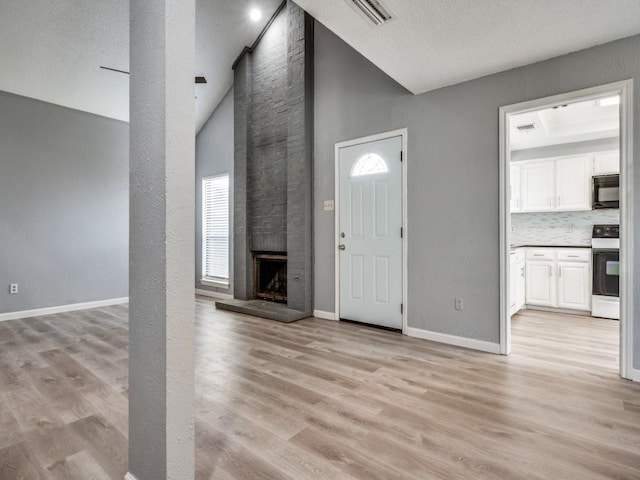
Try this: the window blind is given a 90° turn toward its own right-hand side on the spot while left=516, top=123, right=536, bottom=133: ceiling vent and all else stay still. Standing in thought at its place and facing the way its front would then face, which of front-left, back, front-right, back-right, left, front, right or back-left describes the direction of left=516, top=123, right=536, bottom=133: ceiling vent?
back

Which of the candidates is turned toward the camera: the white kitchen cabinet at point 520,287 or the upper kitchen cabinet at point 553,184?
the upper kitchen cabinet

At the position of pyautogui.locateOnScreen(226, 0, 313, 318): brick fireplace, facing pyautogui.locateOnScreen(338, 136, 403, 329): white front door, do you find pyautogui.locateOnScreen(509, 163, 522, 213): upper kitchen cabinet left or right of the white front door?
left

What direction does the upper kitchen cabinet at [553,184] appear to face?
toward the camera

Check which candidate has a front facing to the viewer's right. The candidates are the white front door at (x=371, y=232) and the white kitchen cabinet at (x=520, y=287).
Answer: the white kitchen cabinet

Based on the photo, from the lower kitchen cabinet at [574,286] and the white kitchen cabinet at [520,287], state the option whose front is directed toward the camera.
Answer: the lower kitchen cabinet

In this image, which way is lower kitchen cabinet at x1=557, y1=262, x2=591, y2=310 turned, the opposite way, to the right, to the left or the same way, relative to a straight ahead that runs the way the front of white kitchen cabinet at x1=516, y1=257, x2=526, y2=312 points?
to the right

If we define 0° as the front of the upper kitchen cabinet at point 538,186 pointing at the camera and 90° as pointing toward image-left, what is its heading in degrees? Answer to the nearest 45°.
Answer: approximately 0°

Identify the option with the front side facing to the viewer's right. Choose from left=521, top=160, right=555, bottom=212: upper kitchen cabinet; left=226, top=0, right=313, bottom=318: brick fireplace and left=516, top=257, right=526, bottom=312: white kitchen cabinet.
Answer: the white kitchen cabinet

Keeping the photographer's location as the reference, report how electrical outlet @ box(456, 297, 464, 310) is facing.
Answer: facing the viewer

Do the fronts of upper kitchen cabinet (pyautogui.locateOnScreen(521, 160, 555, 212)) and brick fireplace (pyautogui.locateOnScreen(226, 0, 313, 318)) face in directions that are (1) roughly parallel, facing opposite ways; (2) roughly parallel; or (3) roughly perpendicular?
roughly parallel

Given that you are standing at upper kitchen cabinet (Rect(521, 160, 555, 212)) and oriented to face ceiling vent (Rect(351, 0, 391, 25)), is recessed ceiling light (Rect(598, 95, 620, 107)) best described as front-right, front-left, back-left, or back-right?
front-left

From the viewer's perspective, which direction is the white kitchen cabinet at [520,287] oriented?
to the viewer's right

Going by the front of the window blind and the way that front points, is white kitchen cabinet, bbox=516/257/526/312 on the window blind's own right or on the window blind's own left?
on the window blind's own left

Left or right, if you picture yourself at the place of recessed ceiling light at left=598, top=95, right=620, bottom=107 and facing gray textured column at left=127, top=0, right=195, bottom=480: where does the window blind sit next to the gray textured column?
right
